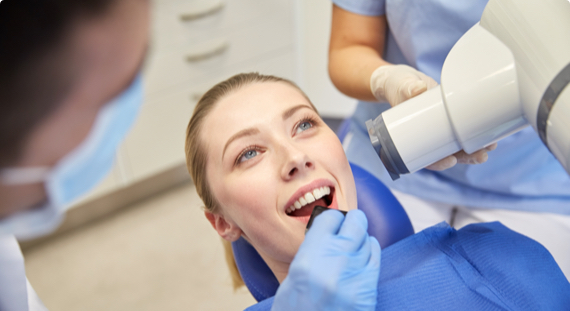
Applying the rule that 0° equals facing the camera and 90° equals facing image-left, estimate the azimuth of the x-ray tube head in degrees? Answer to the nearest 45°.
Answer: approximately 90°

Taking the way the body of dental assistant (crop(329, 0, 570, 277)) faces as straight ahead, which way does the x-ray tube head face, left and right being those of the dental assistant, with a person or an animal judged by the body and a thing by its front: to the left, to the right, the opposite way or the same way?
to the right

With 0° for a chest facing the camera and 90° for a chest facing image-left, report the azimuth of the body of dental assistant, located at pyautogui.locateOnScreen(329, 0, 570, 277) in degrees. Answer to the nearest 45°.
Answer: approximately 0°

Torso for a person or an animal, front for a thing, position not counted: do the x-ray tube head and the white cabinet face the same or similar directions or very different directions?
very different directions

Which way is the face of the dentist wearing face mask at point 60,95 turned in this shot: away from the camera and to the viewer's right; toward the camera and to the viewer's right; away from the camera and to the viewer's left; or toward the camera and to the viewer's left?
away from the camera and to the viewer's right
